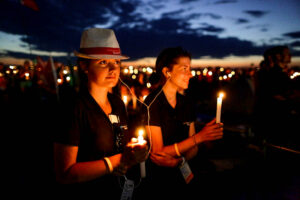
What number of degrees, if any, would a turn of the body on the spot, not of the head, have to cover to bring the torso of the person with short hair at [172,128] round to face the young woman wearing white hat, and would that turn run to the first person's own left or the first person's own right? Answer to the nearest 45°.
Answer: approximately 90° to the first person's own right

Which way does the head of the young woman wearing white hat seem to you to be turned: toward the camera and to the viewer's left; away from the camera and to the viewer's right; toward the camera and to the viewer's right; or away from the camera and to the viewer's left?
toward the camera and to the viewer's right

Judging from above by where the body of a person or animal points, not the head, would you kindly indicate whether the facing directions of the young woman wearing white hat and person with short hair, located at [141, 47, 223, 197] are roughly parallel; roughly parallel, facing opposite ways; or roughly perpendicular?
roughly parallel

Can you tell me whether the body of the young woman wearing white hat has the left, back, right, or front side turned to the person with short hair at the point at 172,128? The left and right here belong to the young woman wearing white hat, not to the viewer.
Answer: left

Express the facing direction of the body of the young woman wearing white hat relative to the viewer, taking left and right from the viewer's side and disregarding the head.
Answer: facing the viewer and to the right of the viewer
